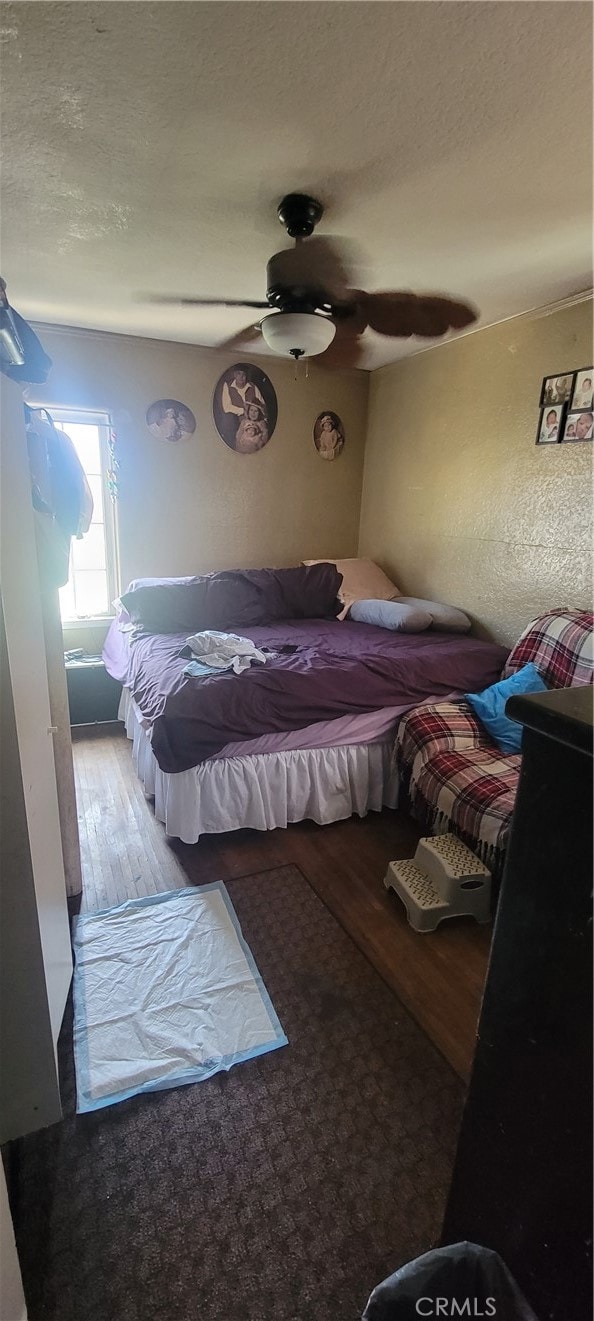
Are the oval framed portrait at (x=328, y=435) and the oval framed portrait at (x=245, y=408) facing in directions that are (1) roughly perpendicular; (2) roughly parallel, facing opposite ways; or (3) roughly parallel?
roughly parallel

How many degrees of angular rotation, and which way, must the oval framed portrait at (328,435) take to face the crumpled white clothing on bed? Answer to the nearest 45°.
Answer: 0° — it already faces it

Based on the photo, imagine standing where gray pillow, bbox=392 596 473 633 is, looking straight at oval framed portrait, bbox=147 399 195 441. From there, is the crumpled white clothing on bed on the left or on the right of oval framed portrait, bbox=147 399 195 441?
left

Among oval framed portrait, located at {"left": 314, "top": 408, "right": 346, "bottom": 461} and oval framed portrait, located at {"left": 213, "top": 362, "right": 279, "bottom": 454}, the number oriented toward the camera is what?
2

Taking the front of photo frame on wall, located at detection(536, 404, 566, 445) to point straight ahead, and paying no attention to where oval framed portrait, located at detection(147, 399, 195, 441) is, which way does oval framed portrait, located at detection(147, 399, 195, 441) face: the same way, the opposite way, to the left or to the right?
to the left

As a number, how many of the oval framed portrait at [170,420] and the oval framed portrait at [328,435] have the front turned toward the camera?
2

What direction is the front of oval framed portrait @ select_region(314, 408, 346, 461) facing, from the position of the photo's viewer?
facing the viewer

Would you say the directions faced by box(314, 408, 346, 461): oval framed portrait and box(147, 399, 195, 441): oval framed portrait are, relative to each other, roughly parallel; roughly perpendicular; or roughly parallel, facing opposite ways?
roughly parallel

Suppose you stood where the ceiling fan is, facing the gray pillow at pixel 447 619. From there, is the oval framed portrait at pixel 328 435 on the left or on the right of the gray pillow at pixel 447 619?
left

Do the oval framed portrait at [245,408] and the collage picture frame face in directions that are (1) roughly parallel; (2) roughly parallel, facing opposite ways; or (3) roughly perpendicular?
roughly perpendicular

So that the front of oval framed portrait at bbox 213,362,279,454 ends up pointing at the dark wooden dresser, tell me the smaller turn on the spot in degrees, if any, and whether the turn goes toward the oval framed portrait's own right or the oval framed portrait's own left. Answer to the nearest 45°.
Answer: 0° — it already faces it

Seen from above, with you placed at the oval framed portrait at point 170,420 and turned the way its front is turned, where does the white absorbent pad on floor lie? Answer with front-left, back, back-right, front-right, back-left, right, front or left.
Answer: front

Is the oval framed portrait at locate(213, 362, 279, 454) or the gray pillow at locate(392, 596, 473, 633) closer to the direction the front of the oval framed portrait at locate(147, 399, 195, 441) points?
the gray pillow

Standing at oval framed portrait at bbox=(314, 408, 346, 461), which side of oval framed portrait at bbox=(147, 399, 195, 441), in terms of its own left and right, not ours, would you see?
left

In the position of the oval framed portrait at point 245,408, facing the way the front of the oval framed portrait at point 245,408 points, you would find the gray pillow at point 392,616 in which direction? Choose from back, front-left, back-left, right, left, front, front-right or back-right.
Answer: front-left

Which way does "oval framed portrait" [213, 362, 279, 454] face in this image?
toward the camera

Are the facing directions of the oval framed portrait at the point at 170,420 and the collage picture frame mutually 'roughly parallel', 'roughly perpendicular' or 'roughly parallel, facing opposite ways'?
roughly perpendicular

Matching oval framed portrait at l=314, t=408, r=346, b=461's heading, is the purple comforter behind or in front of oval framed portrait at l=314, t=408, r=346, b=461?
in front
